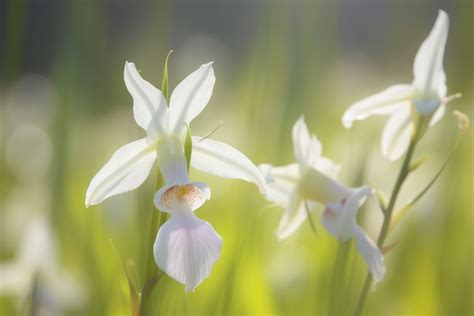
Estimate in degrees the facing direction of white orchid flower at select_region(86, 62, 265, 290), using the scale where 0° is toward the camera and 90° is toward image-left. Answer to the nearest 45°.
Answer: approximately 0°
